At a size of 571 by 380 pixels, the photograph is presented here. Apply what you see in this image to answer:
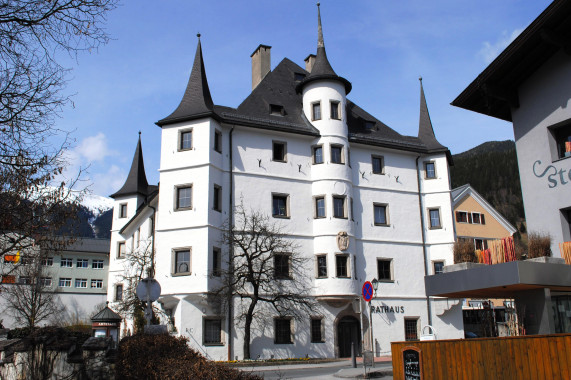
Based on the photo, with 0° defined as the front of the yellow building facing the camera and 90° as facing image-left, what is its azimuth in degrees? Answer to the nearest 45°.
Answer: approximately 0°

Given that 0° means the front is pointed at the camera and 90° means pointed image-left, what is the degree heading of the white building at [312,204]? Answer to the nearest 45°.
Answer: approximately 315°

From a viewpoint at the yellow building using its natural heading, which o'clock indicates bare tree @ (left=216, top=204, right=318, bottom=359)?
The bare tree is roughly at 1 o'clock from the yellow building.

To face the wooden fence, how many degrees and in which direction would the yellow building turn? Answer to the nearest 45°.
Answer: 0° — it already faces it

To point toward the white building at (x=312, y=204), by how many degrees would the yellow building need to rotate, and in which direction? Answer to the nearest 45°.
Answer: approximately 45° to its right

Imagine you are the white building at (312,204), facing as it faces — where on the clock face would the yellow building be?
The yellow building is roughly at 9 o'clock from the white building.
